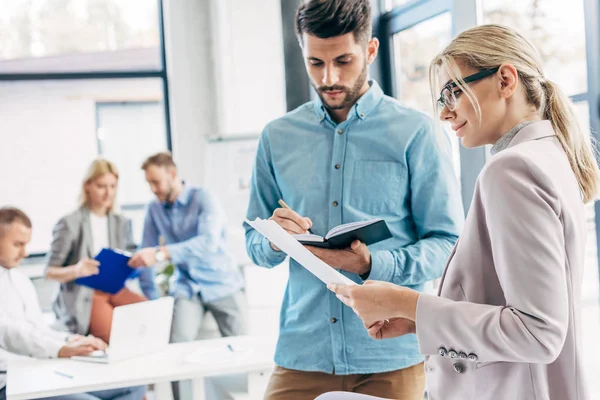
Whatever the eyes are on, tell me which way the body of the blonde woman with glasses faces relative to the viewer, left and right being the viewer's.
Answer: facing to the left of the viewer

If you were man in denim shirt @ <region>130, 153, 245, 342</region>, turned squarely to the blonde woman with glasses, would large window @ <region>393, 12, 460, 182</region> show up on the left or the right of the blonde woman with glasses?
left

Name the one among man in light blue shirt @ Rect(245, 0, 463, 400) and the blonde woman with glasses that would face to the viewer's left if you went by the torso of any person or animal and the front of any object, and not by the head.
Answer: the blonde woman with glasses

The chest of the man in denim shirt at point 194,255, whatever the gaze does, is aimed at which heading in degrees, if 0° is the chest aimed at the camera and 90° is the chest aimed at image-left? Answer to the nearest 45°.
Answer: approximately 45°

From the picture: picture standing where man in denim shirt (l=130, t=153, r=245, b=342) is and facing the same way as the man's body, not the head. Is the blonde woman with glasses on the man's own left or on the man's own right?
on the man's own left

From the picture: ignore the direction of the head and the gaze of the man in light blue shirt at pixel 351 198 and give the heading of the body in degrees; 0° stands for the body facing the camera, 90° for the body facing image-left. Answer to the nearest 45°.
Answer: approximately 0°

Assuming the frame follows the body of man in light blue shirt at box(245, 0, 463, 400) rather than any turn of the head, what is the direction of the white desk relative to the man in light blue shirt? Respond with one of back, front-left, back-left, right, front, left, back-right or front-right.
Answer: back-right

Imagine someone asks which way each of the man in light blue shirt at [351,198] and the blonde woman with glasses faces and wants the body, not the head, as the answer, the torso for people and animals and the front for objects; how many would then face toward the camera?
1

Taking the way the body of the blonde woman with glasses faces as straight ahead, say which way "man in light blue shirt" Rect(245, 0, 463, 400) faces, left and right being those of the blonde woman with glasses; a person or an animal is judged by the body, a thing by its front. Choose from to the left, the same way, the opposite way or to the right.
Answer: to the left
